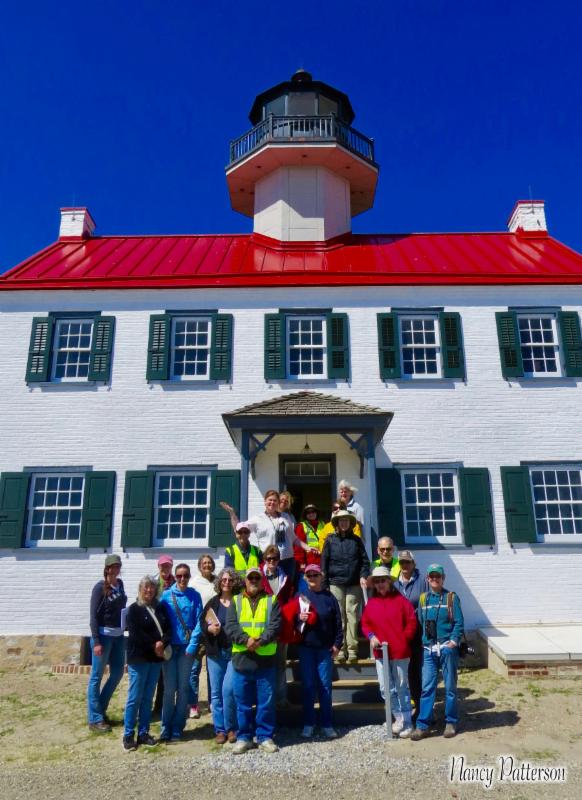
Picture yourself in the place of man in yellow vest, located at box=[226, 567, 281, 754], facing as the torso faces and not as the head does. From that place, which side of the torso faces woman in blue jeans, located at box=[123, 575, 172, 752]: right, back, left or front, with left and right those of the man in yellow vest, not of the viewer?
right

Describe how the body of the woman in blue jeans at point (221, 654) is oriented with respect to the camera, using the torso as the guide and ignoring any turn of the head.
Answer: toward the camera

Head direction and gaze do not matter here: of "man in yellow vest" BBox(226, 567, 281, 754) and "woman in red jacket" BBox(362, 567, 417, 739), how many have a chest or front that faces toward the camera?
2

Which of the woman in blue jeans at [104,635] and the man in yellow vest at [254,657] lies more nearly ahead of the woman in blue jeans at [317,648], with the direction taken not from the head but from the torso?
the man in yellow vest

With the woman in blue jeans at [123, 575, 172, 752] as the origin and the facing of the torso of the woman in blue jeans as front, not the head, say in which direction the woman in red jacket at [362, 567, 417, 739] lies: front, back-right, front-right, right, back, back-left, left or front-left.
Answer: front-left

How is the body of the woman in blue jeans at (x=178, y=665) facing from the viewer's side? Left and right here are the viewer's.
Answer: facing the viewer

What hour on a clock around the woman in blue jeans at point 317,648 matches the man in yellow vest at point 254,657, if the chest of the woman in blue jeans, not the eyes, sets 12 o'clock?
The man in yellow vest is roughly at 2 o'clock from the woman in blue jeans.

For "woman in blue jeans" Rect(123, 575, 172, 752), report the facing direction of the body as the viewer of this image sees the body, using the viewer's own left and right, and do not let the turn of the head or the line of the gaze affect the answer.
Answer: facing the viewer and to the right of the viewer

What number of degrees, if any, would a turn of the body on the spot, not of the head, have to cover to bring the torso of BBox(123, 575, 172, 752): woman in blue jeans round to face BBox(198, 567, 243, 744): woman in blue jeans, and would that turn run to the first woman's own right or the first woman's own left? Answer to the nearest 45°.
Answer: approximately 45° to the first woman's own left
